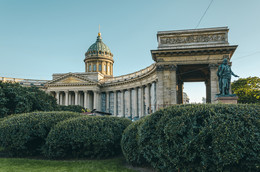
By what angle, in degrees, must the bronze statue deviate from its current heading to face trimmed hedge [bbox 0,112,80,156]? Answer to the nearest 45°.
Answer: approximately 90° to its right

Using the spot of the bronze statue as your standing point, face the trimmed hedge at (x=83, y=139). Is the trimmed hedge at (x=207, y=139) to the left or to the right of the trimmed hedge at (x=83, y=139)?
left

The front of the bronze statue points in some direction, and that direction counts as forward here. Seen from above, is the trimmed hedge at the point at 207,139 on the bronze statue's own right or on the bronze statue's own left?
on the bronze statue's own right

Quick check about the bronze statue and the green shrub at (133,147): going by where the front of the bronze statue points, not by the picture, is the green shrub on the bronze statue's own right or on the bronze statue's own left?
on the bronze statue's own right

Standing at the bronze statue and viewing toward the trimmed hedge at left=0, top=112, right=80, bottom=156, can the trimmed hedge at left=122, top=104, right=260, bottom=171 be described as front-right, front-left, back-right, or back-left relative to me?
front-left

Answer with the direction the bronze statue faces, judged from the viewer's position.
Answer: facing the viewer and to the right of the viewer
